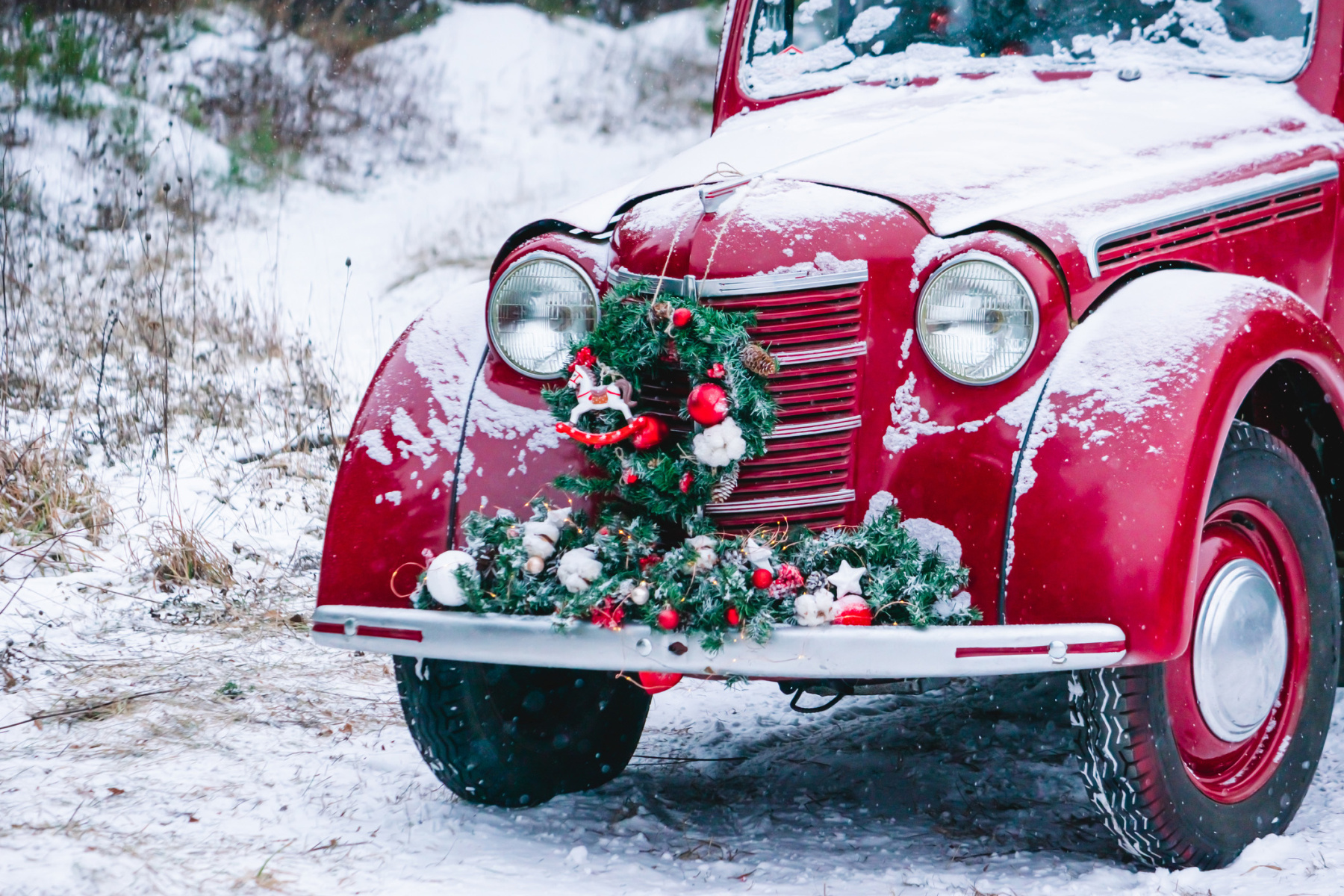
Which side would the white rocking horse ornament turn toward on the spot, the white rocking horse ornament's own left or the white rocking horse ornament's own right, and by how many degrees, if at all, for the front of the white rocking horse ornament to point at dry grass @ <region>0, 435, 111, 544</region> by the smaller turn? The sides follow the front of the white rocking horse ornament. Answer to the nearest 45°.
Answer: approximately 45° to the white rocking horse ornament's own right

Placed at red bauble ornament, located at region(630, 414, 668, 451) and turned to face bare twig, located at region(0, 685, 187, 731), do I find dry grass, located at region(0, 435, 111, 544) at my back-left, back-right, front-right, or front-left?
front-right

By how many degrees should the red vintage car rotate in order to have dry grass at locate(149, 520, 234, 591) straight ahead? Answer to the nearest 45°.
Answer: approximately 90° to its right

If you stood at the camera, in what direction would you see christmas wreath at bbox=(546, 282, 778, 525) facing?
facing the viewer and to the left of the viewer

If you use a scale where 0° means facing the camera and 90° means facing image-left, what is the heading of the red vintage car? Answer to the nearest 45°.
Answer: approximately 45°

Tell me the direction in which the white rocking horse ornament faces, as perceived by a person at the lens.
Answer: facing to the left of the viewer
